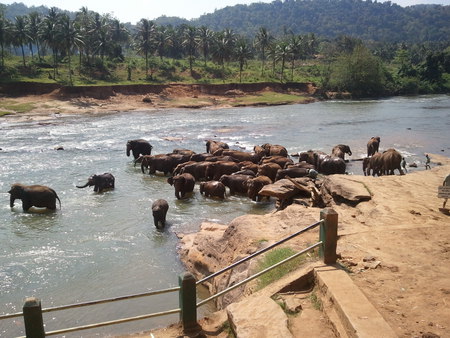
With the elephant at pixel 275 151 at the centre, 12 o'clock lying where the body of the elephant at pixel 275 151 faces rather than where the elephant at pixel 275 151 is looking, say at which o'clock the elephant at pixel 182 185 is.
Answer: the elephant at pixel 182 185 is roughly at 10 o'clock from the elephant at pixel 275 151.

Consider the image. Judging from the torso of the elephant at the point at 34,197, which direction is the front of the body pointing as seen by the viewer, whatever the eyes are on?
to the viewer's left

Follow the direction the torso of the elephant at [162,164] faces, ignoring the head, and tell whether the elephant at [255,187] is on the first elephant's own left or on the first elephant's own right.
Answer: on the first elephant's own left

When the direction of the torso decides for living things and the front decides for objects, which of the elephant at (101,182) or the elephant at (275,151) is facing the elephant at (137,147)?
the elephant at (275,151)

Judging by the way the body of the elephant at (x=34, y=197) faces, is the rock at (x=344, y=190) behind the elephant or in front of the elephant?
behind

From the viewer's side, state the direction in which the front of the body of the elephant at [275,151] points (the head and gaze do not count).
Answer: to the viewer's left

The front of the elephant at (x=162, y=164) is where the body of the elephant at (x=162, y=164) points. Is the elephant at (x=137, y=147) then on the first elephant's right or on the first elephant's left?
on the first elephant's right

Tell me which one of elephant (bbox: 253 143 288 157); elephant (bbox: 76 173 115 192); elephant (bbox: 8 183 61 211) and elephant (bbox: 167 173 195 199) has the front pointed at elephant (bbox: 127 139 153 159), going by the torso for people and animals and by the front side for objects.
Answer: elephant (bbox: 253 143 288 157)

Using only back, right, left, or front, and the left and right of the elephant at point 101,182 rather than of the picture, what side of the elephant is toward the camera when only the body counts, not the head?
left

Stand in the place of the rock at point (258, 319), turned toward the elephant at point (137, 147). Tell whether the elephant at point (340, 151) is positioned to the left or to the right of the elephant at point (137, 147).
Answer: right

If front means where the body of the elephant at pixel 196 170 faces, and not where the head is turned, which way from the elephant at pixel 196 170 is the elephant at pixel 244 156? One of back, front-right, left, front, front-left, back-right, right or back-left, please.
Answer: back-right

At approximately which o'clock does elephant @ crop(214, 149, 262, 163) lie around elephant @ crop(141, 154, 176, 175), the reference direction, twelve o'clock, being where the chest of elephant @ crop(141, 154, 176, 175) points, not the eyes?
elephant @ crop(214, 149, 262, 163) is roughly at 6 o'clock from elephant @ crop(141, 154, 176, 175).
